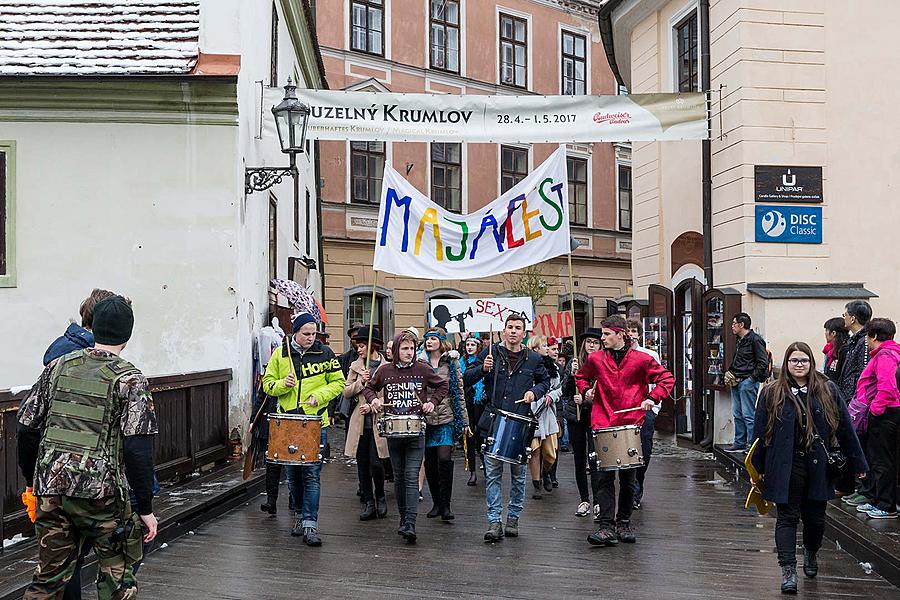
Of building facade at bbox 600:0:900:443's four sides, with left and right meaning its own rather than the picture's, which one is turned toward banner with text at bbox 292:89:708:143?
right

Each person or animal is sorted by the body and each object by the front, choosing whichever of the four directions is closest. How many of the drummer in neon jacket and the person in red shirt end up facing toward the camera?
2

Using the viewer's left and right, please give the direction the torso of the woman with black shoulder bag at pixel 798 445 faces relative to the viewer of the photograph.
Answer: facing the viewer

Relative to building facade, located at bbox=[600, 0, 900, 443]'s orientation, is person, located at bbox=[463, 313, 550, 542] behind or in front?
in front

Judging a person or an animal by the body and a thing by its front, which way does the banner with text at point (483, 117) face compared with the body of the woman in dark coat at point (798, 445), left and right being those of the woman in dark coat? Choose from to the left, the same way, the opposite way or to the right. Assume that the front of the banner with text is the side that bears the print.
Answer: the same way

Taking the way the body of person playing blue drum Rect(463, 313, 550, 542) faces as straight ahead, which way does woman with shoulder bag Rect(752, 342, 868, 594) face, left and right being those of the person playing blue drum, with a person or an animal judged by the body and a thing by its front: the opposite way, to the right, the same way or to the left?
the same way

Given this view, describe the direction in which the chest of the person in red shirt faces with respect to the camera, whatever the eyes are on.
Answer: toward the camera

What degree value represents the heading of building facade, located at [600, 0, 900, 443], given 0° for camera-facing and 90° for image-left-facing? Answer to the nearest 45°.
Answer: approximately 45°

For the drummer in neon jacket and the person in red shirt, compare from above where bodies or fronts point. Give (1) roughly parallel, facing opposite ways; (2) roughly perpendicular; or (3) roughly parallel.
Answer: roughly parallel

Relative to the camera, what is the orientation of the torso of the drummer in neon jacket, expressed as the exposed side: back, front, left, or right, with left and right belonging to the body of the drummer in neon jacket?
front

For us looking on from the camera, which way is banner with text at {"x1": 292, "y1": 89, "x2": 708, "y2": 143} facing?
facing the viewer

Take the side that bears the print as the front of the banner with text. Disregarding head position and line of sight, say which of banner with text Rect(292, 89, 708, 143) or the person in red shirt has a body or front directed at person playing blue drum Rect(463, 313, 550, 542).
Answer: the banner with text

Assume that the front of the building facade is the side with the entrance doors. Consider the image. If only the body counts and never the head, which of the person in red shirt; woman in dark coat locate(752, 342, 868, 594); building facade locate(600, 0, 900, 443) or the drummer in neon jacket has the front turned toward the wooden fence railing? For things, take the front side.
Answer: the building facade
